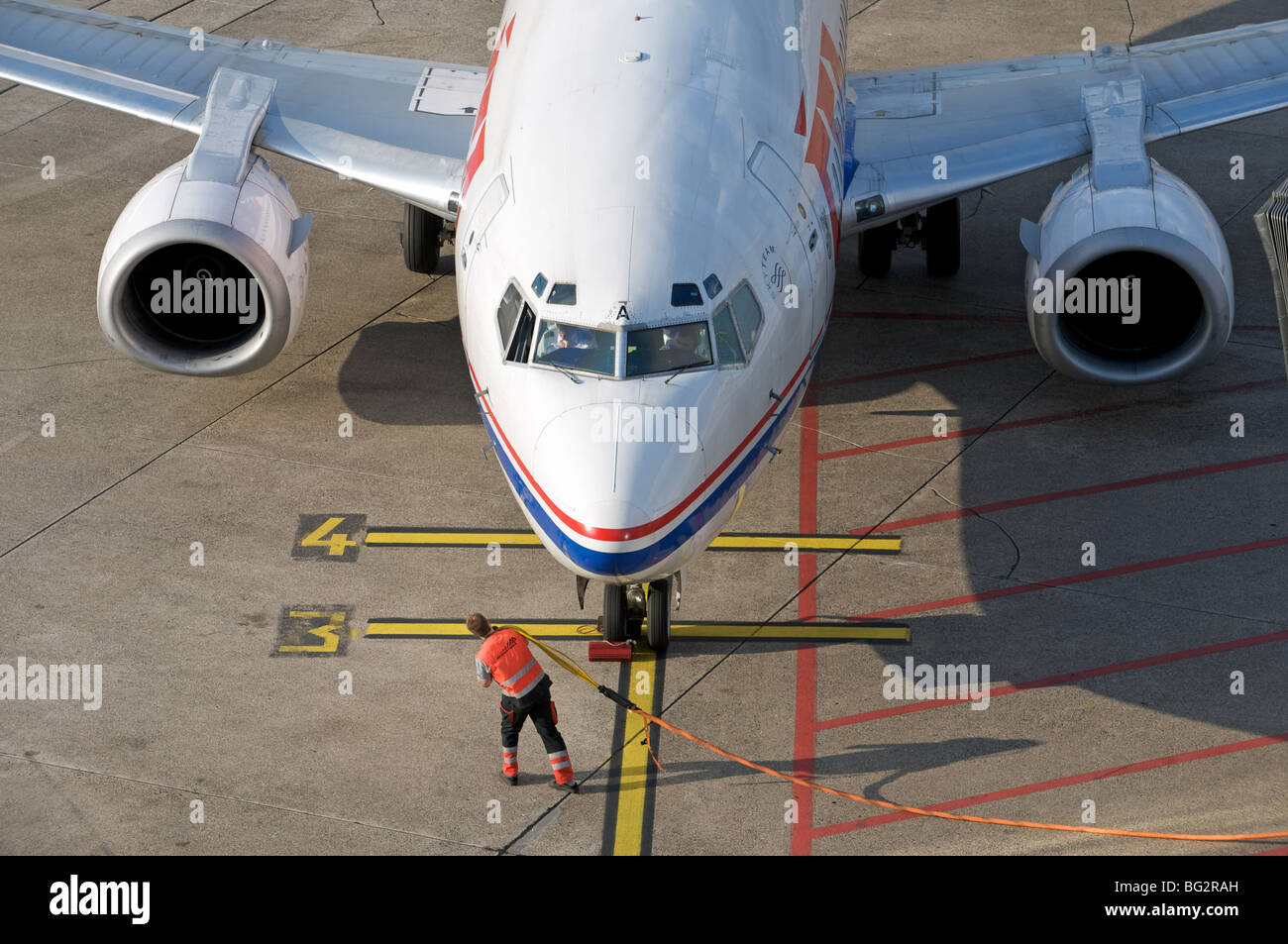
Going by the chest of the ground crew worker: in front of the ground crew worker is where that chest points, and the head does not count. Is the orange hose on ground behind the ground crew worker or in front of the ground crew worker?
behind

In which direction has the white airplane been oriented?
toward the camera

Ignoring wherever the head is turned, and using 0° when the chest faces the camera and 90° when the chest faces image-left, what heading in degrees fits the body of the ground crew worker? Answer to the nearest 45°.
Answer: approximately 135°

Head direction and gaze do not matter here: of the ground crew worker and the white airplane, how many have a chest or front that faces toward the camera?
1
